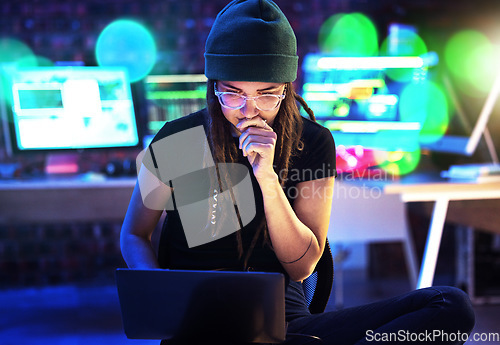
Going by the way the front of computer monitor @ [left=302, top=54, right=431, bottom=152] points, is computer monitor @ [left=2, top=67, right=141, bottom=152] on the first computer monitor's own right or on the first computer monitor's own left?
on the first computer monitor's own right

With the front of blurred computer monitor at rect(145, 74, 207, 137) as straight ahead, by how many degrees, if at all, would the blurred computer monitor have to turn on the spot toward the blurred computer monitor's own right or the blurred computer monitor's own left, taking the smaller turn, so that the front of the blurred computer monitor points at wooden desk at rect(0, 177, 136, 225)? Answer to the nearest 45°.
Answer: approximately 45° to the blurred computer monitor's own right

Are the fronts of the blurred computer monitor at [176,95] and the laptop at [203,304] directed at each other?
yes

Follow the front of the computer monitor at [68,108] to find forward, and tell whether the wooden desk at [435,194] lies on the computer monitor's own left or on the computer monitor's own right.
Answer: on the computer monitor's own left

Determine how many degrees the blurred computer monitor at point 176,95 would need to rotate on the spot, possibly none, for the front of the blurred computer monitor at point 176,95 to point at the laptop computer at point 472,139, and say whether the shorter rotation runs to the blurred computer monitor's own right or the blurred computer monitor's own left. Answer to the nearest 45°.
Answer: approximately 45° to the blurred computer monitor's own left

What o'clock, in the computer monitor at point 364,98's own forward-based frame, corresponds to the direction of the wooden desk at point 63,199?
The wooden desk is roughly at 2 o'clock from the computer monitor.

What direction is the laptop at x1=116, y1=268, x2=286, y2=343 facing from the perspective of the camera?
away from the camera

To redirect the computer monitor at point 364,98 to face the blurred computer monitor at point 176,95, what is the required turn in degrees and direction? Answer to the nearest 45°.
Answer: approximately 90° to its right
